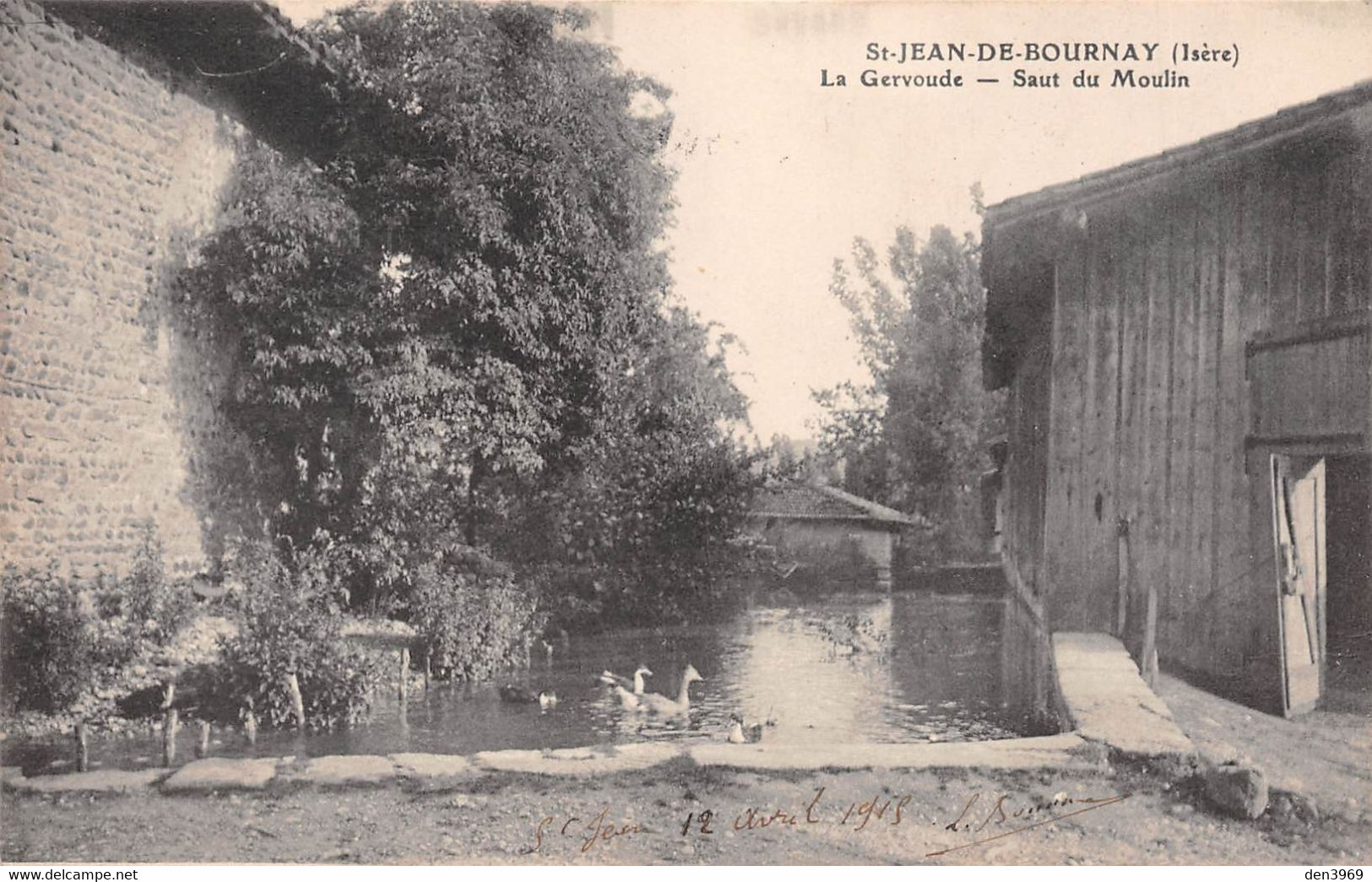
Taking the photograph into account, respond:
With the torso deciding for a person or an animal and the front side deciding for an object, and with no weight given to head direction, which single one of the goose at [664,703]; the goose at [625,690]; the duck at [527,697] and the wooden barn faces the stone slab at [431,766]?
the wooden barn

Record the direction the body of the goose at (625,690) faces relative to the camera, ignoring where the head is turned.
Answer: to the viewer's right

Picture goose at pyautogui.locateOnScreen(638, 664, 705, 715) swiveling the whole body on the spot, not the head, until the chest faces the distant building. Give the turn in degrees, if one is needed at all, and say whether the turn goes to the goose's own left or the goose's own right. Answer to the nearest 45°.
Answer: approximately 90° to the goose's own left

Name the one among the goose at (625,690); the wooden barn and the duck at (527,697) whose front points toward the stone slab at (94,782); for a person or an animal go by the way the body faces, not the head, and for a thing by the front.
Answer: the wooden barn

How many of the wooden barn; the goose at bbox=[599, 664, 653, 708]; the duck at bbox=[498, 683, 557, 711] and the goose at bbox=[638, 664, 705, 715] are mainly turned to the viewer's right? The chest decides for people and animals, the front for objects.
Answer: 3

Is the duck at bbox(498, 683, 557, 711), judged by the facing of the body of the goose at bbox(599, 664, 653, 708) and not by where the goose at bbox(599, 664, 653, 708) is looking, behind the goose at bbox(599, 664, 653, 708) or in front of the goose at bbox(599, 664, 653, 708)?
behind

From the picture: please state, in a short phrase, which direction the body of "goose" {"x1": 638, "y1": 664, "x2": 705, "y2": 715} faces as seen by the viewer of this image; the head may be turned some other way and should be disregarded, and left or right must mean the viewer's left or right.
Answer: facing to the right of the viewer

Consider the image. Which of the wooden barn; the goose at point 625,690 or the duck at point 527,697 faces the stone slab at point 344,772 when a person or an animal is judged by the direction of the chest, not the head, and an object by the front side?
the wooden barn

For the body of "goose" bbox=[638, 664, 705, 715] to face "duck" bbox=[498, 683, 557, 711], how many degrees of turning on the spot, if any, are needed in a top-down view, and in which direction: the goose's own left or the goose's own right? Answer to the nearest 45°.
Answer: approximately 180°

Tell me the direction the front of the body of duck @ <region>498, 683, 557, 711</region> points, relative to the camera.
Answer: to the viewer's right

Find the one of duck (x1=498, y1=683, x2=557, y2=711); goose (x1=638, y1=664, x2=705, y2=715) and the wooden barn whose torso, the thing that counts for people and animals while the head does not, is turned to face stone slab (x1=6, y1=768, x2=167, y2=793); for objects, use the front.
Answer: the wooden barn

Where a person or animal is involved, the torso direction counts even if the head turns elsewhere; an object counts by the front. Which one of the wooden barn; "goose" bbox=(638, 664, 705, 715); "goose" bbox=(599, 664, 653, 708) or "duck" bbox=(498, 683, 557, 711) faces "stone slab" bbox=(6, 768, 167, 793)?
the wooden barn

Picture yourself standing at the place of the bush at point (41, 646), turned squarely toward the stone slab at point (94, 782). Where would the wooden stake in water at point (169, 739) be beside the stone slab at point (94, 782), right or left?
left
